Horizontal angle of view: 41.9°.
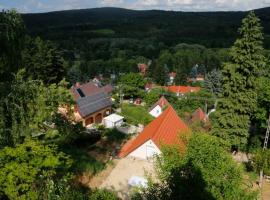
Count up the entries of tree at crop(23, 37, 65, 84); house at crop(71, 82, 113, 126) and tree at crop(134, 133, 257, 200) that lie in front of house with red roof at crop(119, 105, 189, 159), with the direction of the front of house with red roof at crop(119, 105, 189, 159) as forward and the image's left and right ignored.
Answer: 1

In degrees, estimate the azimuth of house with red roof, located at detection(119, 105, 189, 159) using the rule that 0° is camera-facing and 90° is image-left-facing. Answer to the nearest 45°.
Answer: approximately 0°

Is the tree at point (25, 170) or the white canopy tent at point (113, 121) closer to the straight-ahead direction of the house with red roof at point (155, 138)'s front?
the tree

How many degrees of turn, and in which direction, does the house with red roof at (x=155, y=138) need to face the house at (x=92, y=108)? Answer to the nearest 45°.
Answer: approximately 135° to its right

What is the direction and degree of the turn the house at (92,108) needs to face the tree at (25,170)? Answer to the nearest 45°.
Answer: approximately 45° to its right

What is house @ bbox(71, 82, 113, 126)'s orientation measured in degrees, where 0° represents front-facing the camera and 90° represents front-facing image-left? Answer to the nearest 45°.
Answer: approximately 315°
